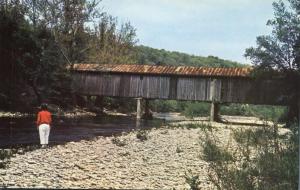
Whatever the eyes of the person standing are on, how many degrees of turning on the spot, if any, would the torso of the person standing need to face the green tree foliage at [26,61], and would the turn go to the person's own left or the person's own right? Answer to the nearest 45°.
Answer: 0° — they already face it

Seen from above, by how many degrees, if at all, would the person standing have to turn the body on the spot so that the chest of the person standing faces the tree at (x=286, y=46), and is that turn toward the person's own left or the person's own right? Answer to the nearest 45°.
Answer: approximately 90° to the person's own right

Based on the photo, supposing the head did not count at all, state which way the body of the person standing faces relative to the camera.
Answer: away from the camera

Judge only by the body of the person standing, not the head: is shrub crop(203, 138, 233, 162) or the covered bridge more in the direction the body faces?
the covered bridge

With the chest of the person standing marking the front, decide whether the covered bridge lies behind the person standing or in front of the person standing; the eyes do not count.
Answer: in front

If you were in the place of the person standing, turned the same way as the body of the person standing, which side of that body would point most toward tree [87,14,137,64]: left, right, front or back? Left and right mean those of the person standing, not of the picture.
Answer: front

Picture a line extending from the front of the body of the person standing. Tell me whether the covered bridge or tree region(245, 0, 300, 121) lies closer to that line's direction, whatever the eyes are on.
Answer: the covered bridge
